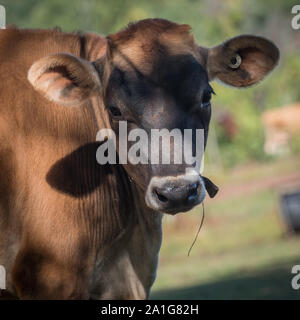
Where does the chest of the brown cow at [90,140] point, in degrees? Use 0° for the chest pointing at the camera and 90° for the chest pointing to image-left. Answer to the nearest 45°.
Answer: approximately 315°
